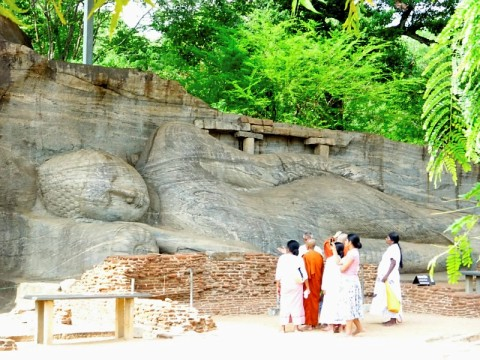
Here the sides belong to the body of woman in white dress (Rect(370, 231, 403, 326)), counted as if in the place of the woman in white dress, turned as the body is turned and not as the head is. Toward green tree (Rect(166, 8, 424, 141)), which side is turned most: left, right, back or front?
right

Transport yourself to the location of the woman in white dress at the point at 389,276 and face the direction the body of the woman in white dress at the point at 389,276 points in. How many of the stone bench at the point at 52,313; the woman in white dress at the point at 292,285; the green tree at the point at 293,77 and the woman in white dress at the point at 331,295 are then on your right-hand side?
1

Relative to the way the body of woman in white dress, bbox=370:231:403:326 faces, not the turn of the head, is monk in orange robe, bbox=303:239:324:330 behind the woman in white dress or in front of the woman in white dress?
in front

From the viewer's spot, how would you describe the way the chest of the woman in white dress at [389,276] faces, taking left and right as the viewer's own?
facing to the left of the viewer

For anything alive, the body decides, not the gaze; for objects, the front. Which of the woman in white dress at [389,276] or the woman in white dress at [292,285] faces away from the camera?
the woman in white dress at [292,285]

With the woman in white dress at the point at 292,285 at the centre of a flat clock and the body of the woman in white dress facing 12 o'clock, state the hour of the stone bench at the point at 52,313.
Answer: The stone bench is roughly at 8 o'clock from the woman in white dress.

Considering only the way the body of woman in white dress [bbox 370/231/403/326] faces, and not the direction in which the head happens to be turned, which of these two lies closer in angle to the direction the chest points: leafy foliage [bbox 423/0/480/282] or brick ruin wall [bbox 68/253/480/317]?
the brick ruin wall

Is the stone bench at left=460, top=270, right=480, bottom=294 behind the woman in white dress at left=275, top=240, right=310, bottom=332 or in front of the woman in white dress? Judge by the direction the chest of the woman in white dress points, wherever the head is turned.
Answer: in front

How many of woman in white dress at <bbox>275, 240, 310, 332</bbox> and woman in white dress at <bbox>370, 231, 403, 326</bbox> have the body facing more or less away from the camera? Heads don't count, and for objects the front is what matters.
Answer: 1

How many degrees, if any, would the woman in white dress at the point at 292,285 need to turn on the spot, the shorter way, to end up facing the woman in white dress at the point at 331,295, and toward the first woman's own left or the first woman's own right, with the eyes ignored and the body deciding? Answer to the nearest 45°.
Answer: approximately 90° to the first woman's own right

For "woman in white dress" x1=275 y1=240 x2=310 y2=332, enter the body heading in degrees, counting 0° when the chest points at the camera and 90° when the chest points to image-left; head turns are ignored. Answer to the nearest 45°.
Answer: approximately 180°
